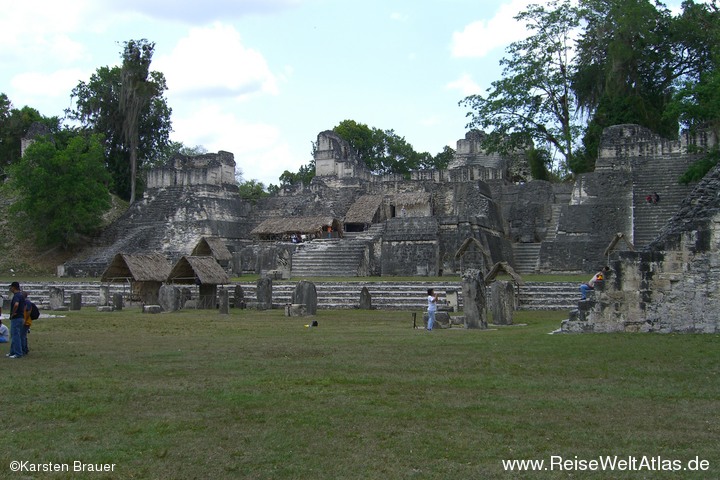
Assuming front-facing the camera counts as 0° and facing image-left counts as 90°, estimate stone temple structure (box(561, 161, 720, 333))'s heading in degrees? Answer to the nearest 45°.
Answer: approximately 90°

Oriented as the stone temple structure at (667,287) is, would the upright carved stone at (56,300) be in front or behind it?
in front

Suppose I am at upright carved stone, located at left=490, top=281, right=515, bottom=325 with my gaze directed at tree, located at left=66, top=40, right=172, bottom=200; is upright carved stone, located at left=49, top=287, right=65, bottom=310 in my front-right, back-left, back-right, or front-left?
front-left

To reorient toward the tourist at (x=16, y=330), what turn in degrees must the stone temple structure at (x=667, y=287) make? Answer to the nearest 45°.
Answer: approximately 45° to its left

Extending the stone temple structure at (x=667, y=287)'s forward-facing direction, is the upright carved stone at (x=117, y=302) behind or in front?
in front

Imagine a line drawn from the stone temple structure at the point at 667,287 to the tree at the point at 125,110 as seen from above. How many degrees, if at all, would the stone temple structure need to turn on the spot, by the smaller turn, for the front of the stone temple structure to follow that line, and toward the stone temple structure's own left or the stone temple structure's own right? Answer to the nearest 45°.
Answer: approximately 45° to the stone temple structure's own right

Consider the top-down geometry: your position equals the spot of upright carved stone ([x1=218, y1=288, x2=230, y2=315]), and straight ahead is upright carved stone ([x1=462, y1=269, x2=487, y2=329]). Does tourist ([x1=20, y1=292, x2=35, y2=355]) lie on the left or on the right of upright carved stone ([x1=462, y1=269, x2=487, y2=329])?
right

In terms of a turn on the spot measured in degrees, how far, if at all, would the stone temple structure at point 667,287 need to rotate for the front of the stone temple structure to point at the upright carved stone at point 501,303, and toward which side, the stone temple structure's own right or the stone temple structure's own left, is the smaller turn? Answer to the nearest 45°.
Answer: approximately 45° to the stone temple structure's own right

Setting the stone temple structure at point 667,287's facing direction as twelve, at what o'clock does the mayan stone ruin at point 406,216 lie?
The mayan stone ruin is roughly at 2 o'clock from the stone temple structure.

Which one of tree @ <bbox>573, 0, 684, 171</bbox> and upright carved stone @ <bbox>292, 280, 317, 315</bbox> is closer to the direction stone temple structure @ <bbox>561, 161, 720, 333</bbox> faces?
the upright carved stone

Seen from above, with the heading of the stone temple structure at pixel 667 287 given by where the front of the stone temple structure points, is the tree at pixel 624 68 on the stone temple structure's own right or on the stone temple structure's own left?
on the stone temple structure's own right

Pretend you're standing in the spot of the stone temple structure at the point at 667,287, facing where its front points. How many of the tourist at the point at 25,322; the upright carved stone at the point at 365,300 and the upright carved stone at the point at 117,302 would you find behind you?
0

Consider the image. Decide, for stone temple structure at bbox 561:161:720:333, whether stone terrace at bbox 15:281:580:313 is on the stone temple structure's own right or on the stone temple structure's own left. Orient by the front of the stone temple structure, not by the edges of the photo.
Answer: on the stone temple structure's own right

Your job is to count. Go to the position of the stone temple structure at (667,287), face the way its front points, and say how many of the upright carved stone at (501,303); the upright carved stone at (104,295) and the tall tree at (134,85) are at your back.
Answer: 0

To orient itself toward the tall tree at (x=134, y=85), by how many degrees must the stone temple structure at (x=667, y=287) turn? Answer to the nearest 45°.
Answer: approximately 45° to its right

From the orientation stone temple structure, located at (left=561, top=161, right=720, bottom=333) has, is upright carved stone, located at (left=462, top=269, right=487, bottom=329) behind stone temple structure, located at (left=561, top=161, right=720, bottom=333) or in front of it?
in front
